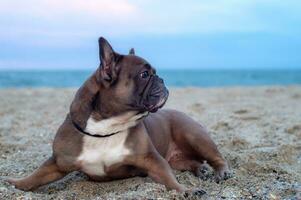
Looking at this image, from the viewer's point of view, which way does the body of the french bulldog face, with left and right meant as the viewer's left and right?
facing the viewer and to the left of the viewer
